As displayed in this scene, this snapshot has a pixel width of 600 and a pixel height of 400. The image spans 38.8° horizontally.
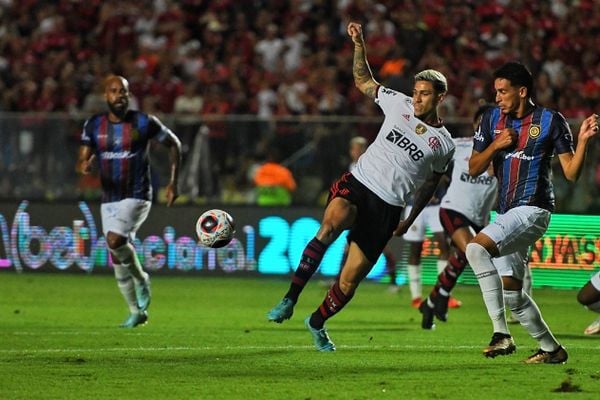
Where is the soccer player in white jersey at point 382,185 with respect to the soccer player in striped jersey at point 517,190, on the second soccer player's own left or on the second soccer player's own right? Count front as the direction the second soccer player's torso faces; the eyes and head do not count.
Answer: on the second soccer player's own right

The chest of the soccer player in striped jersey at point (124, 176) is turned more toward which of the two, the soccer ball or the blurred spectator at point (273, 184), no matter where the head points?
the soccer ball

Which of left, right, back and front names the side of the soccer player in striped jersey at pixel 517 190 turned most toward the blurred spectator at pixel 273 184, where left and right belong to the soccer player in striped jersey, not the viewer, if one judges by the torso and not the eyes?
right

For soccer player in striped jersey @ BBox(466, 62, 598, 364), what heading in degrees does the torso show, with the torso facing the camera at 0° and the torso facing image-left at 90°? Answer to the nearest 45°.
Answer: approximately 45°

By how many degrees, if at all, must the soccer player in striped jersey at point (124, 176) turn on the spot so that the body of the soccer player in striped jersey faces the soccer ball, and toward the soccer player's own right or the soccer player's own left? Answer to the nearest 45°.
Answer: approximately 45° to the soccer player's own left

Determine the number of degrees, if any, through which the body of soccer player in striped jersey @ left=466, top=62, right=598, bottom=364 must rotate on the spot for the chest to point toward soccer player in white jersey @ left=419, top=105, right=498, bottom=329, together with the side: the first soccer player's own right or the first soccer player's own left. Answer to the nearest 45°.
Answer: approximately 135° to the first soccer player's own right

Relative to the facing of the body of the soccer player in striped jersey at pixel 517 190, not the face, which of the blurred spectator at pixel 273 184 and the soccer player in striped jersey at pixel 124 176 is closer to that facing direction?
the soccer player in striped jersey
